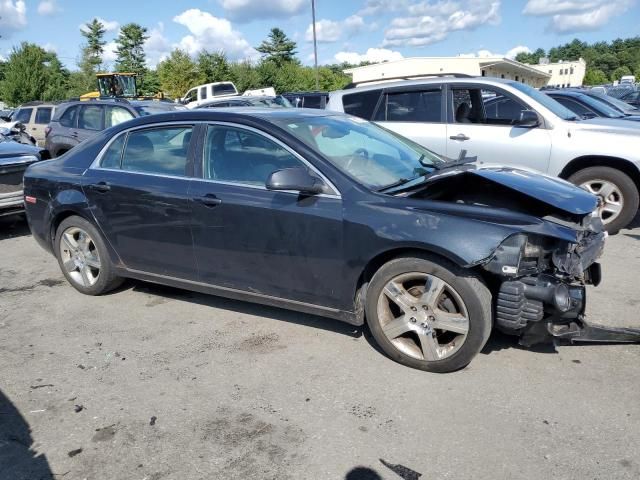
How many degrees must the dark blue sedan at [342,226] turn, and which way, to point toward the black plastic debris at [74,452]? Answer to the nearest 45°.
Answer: approximately 90° to its right

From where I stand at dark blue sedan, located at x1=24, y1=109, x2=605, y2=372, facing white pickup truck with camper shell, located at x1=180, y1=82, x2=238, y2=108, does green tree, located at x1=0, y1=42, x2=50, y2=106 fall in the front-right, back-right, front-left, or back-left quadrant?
front-left

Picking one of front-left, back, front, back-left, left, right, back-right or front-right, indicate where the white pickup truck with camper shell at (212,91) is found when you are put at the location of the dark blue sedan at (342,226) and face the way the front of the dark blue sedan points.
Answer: back-left

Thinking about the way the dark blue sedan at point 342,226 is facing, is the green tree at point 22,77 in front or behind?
behind

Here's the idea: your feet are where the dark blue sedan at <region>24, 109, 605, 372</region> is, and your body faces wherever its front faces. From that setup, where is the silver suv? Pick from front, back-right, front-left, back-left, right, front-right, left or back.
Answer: left

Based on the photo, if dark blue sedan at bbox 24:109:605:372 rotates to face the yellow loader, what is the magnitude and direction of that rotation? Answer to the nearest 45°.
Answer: approximately 135° to its left

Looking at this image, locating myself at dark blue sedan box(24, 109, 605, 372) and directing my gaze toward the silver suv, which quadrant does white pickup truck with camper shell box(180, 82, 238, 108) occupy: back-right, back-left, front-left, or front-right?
front-left

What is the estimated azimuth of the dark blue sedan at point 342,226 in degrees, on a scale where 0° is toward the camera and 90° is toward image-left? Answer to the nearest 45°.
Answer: approximately 315°
